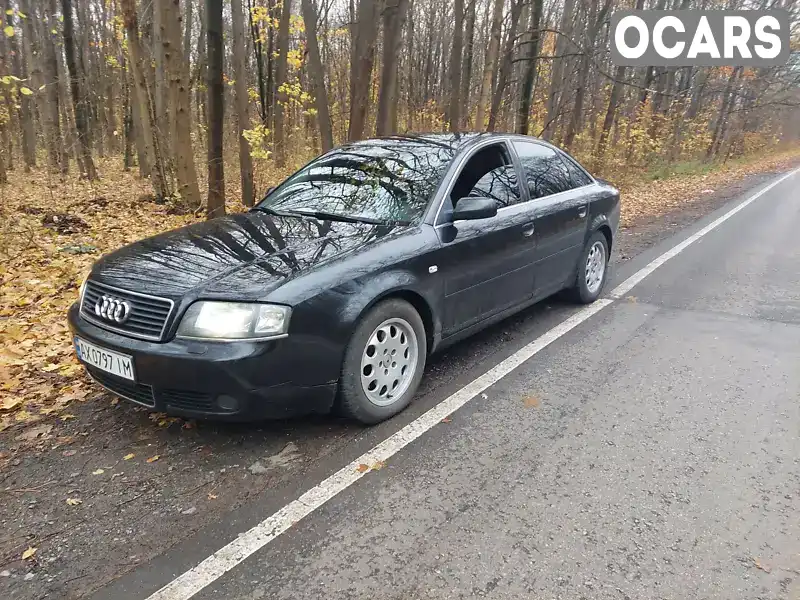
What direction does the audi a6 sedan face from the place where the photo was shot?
facing the viewer and to the left of the viewer

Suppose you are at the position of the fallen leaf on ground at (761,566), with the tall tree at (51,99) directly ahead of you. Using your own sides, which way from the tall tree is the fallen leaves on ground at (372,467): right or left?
left

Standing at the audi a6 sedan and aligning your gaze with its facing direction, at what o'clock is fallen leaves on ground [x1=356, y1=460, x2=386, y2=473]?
The fallen leaves on ground is roughly at 10 o'clock from the audi a6 sedan.

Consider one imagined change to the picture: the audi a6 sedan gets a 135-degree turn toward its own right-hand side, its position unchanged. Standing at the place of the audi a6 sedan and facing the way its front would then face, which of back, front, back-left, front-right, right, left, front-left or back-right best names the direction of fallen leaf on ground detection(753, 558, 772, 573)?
back-right

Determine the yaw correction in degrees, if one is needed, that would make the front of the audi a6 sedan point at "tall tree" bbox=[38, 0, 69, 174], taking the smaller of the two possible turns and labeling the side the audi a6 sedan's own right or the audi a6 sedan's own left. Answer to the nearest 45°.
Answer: approximately 90° to the audi a6 sedan's own right

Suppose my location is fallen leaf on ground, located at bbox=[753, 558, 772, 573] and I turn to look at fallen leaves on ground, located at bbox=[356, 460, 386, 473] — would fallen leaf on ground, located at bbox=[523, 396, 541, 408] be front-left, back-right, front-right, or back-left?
front-right
